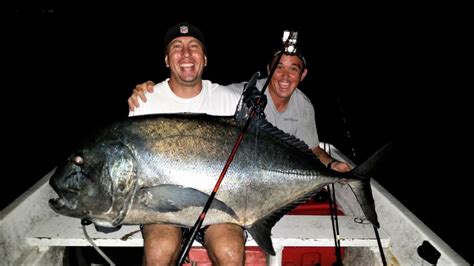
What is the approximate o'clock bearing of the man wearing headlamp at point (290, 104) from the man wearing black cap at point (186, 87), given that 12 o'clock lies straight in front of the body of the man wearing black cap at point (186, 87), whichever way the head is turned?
the man wearing headlamp at point (290, 104) is roughly at 8 o'clock from the man wearing black cap at point (186, 87).

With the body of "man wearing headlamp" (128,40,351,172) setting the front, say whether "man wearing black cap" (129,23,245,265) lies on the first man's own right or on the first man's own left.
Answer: on the first man's own right

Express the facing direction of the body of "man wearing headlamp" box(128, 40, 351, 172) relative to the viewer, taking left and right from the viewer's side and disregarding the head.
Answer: facing the viewer

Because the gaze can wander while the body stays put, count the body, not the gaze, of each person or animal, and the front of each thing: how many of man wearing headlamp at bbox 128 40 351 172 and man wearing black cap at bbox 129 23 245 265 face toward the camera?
2

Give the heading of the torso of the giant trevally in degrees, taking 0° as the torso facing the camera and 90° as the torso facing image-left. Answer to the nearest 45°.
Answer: approximately 90°

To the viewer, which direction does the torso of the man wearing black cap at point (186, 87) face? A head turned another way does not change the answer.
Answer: toward the camera
